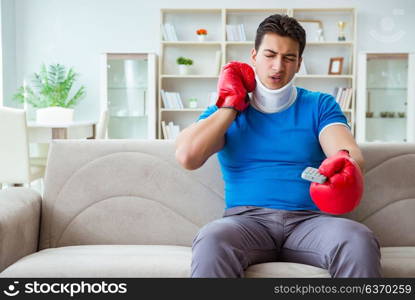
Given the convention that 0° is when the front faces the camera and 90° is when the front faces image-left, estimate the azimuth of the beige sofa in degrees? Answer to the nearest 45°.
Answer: approximately 0°

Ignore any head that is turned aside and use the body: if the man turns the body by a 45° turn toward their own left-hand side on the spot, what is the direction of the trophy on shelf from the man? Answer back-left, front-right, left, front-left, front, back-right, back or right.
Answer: back-left

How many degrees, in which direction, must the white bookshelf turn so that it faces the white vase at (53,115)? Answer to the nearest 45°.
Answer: approximately 45° to its right

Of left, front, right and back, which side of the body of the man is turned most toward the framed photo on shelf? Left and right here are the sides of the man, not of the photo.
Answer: back

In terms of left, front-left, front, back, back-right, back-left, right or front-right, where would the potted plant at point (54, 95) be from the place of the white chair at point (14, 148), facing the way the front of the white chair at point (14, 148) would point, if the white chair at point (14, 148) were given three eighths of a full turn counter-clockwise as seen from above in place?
right

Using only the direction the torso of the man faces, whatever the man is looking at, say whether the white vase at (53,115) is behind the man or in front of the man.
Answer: behind

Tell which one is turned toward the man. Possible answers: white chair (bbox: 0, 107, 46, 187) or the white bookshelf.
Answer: the white bookshelf

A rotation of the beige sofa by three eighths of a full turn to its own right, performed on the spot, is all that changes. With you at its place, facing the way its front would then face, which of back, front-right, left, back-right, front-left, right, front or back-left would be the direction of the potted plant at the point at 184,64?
front-right

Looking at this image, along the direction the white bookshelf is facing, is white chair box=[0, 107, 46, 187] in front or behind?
in front

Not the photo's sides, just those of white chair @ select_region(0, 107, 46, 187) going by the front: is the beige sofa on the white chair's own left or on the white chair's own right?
on the white chair's own right

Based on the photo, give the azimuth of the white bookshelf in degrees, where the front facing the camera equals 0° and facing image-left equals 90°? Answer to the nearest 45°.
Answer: approximately 0°

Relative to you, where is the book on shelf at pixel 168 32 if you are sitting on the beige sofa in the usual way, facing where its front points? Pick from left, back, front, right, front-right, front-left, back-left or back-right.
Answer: back

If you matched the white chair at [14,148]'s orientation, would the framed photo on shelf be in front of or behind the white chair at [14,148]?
in front
